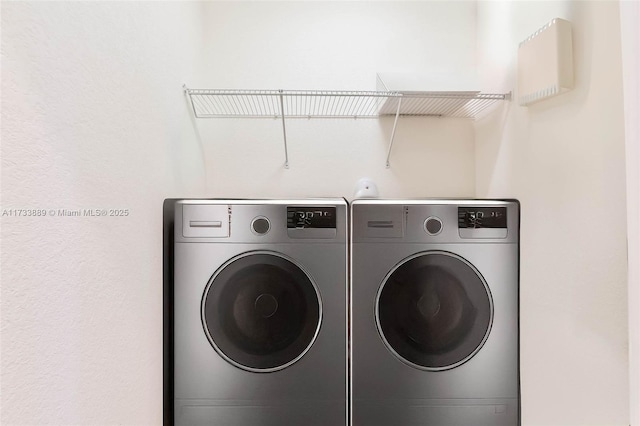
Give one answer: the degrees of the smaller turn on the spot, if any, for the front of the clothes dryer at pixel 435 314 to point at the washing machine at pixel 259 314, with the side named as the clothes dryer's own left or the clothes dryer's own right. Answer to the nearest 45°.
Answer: approximately 90° to the clothes dryer's own right

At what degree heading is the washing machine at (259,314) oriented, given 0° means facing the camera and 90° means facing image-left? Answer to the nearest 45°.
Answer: approximately 0°

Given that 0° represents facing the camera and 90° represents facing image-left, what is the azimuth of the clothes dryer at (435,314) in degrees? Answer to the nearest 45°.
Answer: approximately 0°

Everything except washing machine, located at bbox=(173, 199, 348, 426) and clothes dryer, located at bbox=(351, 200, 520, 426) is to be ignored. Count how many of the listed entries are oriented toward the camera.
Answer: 2
